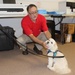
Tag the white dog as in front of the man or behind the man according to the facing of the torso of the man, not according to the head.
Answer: in front

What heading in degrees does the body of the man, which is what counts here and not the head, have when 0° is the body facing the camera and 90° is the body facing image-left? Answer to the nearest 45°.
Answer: approximately 0°
